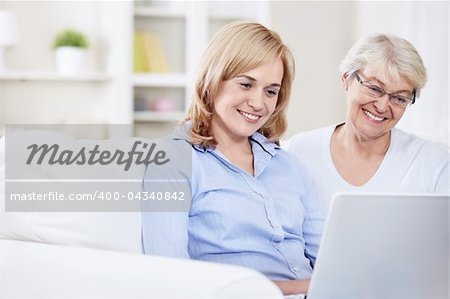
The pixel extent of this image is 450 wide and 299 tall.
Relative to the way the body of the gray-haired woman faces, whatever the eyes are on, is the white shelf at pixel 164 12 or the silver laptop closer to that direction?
the silver laptop

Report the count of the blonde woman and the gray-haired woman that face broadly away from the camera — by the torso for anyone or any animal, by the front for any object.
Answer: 0

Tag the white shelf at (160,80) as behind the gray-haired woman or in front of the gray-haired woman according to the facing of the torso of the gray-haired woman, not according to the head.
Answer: behind

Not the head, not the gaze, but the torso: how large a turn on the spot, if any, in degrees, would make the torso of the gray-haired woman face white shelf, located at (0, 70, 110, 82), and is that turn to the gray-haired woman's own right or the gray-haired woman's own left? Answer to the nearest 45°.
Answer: approximately 135° to the gray-haired woman's own right

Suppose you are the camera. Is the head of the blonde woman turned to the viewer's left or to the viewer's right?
to the viewer's right

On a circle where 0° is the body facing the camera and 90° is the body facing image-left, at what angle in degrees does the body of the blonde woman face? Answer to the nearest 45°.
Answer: approximately 315°

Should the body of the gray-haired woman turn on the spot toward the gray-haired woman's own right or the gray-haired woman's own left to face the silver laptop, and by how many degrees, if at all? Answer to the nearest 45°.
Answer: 0° — they already face it

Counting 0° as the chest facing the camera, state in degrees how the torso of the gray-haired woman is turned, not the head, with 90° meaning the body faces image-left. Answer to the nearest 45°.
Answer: approximately 0°
